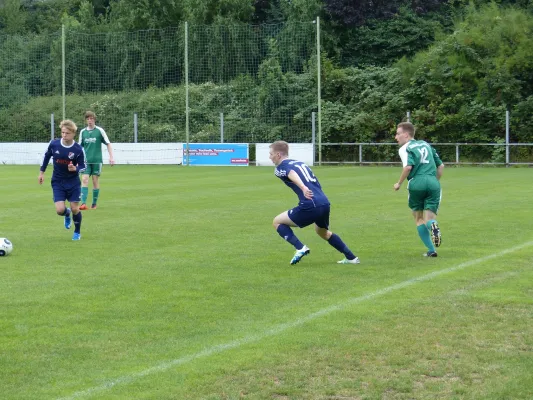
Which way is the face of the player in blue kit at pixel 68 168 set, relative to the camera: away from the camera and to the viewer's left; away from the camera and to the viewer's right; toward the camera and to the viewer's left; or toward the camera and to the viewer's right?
toward the camera and to the viewer's left

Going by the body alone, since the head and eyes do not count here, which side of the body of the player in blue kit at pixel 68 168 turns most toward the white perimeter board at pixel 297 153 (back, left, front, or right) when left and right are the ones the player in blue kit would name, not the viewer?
back

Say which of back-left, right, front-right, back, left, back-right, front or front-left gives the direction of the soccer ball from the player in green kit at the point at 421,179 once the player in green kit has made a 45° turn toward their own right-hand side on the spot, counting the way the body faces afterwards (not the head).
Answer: left

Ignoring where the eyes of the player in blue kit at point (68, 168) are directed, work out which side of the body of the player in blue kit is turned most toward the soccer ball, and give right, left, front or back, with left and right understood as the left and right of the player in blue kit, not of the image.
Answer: front

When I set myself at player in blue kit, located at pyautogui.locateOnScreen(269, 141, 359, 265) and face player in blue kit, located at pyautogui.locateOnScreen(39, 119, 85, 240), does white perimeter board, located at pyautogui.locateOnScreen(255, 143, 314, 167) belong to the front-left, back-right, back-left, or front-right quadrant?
front-right

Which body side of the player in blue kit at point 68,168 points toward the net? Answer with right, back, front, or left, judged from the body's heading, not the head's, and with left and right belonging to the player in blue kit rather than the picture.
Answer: back

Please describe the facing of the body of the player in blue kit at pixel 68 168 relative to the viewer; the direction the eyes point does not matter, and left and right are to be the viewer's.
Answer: facing the viewer

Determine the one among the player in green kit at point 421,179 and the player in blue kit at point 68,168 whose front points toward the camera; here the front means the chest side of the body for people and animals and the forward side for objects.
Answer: the player in blue kit

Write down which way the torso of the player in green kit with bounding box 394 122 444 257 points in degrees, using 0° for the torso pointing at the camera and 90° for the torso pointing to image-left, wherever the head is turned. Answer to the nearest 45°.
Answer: approximately 135°

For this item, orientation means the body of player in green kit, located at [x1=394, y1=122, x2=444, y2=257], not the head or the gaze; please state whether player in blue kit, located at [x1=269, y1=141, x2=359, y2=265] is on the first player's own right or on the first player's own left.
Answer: on the first player's own left

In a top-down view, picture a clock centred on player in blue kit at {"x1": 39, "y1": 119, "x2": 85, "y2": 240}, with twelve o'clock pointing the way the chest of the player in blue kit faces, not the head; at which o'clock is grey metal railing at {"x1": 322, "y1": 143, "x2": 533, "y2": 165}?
The grey metal railing is roughly at 7 o'clock from the player in blue kit.

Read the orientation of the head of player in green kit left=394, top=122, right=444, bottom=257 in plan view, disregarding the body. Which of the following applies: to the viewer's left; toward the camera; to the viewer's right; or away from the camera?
to the viewer's left

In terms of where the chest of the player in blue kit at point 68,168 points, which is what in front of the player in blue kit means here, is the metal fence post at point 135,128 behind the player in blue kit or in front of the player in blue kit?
behind

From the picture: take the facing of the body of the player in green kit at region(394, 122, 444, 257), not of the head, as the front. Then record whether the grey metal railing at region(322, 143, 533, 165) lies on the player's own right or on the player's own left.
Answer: on the player's own right

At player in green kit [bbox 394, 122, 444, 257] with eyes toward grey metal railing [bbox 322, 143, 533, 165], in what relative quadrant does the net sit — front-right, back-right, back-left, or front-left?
front-left
